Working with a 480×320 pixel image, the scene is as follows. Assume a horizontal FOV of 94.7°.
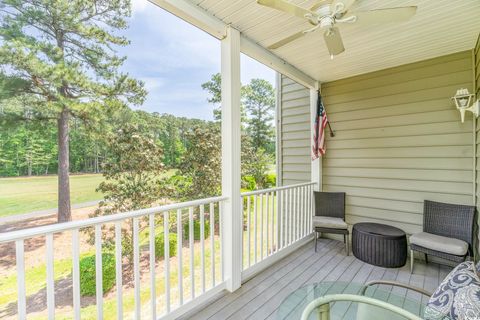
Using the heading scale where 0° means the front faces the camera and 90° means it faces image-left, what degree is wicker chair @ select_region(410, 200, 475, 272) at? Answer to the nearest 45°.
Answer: approximately 45°

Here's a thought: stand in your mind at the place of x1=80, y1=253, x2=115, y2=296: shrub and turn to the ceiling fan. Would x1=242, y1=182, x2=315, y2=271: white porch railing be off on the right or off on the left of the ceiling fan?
left

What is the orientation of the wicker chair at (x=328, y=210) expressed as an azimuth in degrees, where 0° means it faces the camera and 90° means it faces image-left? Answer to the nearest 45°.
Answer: approximately 0°

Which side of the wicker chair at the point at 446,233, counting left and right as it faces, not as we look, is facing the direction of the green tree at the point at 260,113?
right

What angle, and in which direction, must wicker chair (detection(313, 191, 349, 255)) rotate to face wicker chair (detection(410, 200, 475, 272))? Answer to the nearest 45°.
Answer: approximately 90° to its left

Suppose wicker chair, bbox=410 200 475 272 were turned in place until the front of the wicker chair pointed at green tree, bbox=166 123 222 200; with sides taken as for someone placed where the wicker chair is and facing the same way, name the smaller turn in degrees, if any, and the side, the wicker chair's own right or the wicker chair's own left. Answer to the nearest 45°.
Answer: approximately 45° to the wicker chair's own right

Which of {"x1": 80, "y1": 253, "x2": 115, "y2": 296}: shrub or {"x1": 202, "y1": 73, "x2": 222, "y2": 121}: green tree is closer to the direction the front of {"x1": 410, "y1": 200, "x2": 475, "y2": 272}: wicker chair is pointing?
the shrub
